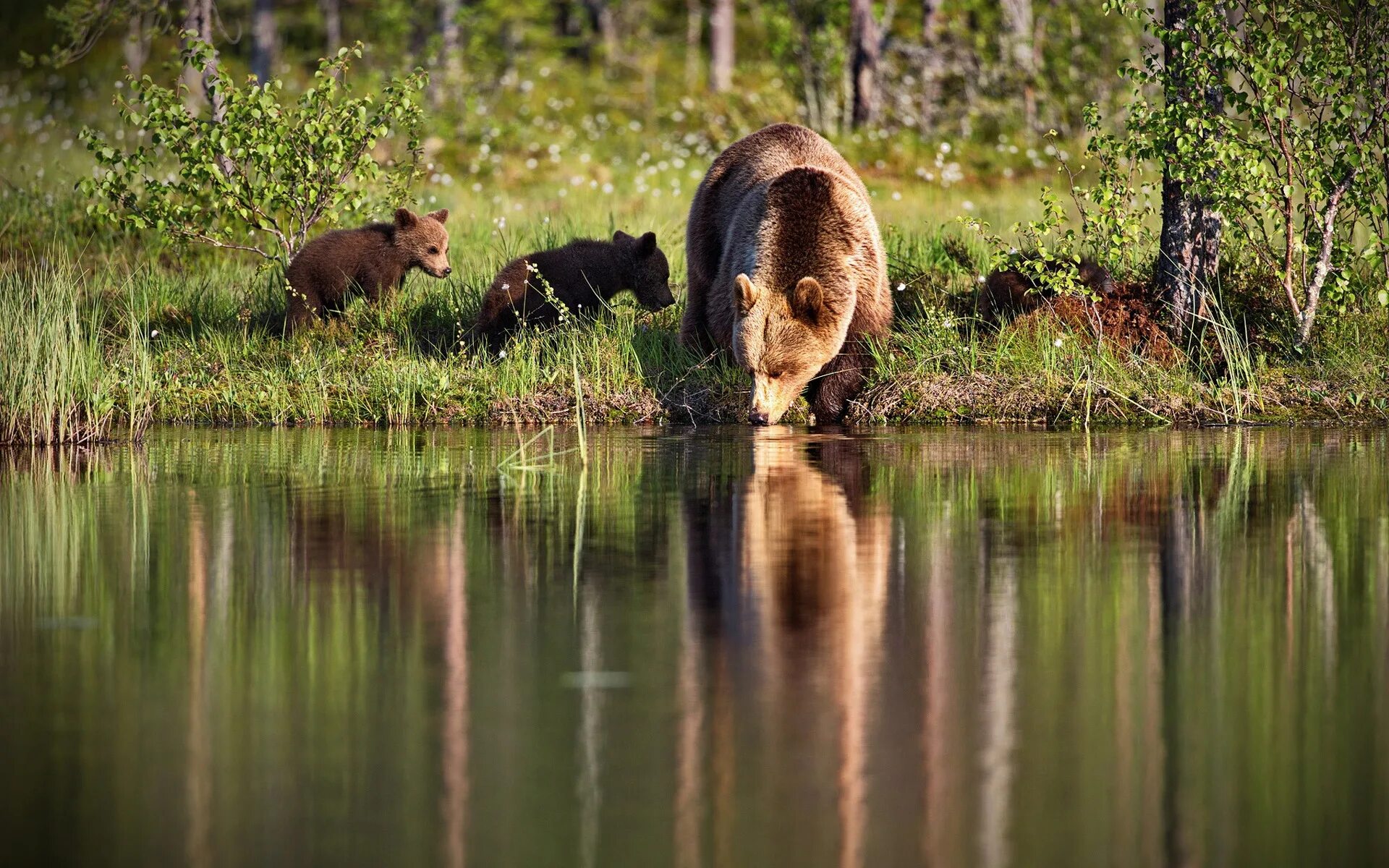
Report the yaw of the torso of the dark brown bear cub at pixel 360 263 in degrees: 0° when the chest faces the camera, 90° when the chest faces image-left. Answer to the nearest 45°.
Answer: approximately 270°

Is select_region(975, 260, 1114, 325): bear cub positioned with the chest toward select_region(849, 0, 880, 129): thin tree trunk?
no

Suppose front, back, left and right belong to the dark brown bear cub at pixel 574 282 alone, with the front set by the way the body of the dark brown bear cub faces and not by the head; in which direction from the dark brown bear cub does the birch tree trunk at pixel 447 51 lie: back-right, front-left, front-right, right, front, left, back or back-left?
left

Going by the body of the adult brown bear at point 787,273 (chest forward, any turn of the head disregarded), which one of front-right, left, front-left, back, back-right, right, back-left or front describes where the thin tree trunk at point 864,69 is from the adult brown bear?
back

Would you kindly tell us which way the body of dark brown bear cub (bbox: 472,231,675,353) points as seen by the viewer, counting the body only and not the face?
to the viewer's right

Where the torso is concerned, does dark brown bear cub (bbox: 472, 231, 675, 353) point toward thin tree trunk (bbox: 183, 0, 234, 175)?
no

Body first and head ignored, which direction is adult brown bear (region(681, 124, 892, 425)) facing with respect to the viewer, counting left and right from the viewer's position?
facing the viewer

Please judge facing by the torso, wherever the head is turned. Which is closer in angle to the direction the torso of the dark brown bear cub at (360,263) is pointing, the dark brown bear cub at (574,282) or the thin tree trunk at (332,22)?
the dark brown bear cub

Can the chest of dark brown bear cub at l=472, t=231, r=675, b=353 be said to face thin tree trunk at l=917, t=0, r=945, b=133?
no
